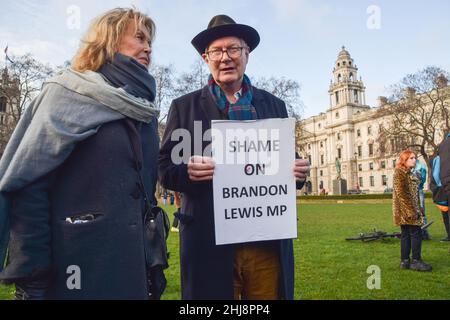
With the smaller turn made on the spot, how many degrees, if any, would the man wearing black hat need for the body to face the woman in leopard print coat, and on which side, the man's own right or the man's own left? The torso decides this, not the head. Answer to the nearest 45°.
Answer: approximately 135° to the man's own left

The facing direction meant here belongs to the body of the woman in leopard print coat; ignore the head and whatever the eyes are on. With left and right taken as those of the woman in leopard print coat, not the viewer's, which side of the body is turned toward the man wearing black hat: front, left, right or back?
right

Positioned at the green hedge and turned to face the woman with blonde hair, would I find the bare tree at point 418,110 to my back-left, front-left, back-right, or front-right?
back-left

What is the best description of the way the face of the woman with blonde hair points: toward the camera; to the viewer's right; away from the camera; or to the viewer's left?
to the viewer's right

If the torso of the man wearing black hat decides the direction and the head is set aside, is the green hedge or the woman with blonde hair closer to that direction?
the woman with blonde hair

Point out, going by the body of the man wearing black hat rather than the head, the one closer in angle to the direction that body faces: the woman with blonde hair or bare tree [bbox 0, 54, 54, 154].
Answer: the woman with blonde hair
